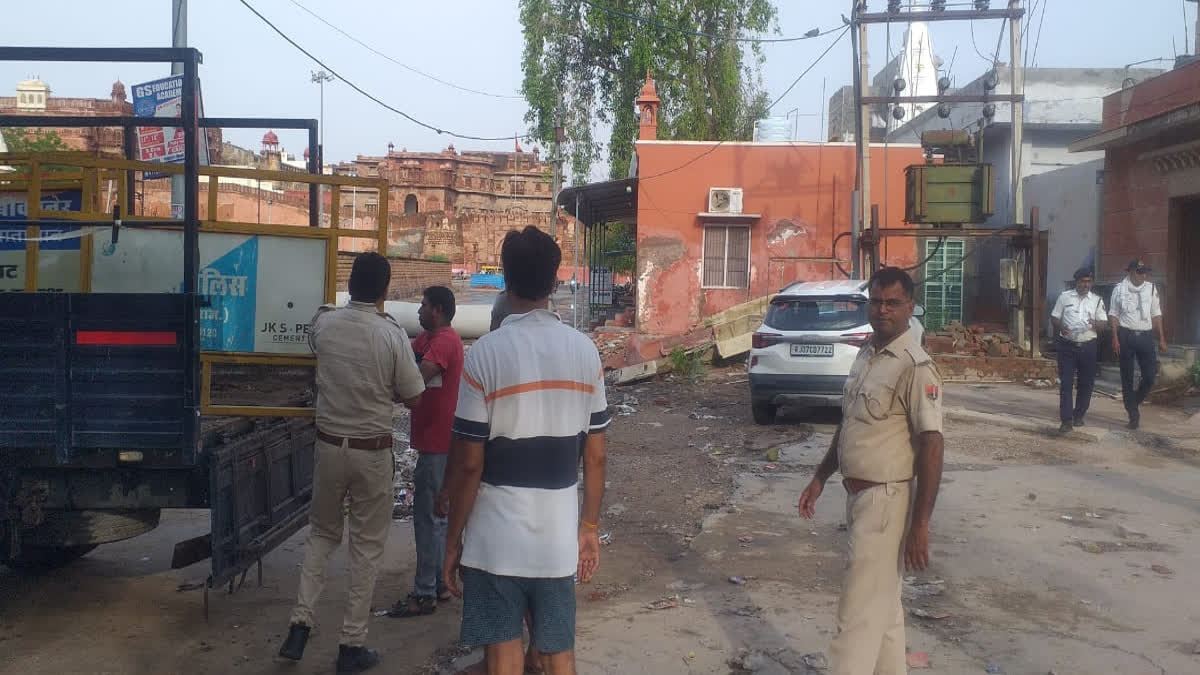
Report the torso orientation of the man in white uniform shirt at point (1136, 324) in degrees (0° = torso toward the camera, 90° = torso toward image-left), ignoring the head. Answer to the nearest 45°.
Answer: approximately 0°

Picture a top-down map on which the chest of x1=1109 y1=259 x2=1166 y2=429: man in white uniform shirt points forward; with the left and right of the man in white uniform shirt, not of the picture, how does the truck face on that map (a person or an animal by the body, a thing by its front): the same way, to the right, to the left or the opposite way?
the opposite way

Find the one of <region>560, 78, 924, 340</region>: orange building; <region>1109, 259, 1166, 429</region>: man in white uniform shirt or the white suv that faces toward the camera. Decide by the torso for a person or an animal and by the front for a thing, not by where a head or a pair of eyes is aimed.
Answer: the man in white uniform shirt

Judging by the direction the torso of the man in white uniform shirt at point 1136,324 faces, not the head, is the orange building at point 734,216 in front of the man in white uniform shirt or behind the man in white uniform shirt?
behind

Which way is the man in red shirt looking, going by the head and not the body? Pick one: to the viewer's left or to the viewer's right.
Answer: to the viewer's left

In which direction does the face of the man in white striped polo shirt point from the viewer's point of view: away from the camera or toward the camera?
away from the camera

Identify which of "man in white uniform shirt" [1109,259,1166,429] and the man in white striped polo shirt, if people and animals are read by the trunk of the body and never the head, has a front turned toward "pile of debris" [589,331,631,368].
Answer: the man in white striped polo shirt

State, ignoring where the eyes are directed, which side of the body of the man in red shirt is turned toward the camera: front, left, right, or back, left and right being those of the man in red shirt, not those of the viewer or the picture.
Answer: left

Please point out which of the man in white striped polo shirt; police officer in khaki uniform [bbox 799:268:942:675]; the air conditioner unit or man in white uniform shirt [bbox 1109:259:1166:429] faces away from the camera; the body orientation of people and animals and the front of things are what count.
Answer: the man in white striped polo shirt

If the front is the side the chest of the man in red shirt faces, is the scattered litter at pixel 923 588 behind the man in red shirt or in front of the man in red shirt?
behind

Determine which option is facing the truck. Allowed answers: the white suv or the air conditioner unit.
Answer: the air conditioner unit

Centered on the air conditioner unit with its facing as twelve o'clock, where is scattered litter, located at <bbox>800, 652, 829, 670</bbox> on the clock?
The scattered litter is roughly at 12 o'clock from the air conditioner unit.

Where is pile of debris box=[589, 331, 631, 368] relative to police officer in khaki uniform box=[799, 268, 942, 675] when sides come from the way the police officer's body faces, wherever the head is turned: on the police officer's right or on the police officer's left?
on the police officer's right

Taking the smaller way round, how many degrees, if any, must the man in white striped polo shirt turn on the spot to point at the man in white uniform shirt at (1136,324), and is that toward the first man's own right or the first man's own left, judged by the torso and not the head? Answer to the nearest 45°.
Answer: approximately 45° to the first man's own right

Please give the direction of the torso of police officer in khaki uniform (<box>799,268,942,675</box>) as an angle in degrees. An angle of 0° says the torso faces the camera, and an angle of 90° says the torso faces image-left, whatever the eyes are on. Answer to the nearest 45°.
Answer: approximately 45°

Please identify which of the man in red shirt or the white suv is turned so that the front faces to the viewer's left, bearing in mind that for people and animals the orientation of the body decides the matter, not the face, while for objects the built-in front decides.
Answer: the man in red shirt
